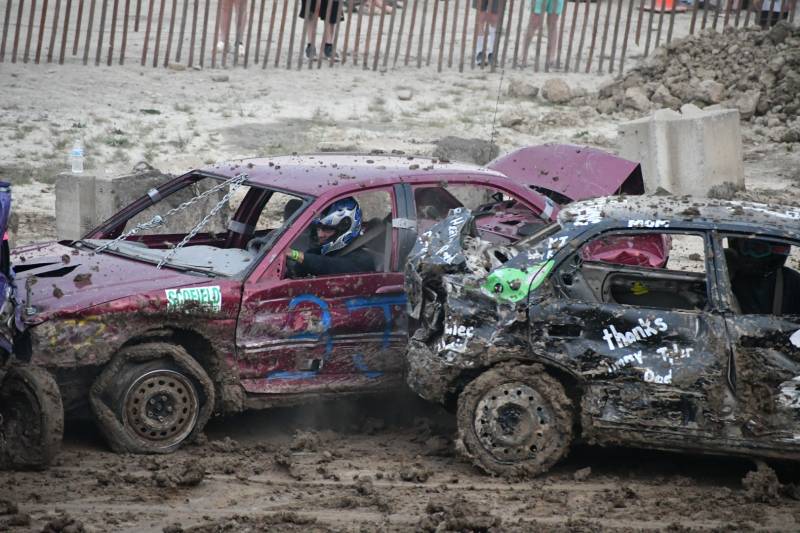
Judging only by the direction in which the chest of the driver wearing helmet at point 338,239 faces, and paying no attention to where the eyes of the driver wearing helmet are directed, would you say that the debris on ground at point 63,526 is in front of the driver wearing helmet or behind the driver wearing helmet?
in front

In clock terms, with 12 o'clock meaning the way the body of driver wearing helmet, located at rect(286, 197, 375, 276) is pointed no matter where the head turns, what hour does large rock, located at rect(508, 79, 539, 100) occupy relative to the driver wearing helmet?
The large rock is roughly at 5 o'clock from the driver wearing helmet.

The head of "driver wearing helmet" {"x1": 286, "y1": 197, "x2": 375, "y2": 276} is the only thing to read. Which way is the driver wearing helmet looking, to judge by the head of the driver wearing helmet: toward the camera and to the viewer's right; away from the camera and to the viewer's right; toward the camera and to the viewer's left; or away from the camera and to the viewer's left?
toward the camera and to the viewer's left

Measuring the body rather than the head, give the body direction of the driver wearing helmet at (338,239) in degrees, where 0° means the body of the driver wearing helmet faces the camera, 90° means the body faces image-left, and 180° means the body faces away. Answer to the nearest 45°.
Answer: approximately 45°

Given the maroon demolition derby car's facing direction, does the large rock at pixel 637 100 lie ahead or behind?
behind

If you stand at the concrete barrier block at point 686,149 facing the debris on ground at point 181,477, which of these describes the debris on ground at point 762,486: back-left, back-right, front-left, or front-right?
front-left

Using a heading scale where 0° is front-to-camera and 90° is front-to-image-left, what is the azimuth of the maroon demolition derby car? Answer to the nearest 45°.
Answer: approximately 45°
